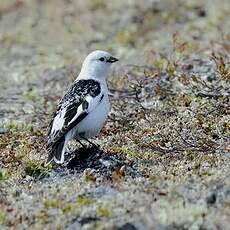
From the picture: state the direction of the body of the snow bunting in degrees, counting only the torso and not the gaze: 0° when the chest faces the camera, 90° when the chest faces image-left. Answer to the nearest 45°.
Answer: approximately 270°
